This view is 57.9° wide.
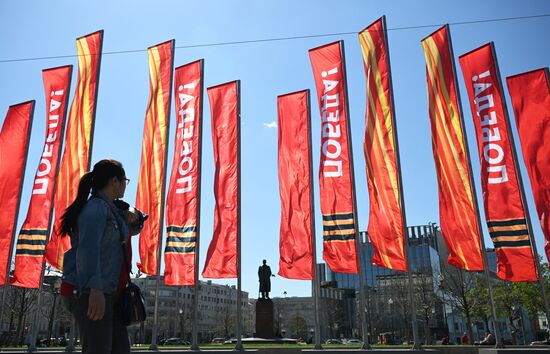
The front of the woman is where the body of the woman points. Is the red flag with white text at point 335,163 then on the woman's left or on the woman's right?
on the woman's left

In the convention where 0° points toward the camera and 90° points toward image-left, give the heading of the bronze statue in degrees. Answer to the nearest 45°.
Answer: approximately 0°

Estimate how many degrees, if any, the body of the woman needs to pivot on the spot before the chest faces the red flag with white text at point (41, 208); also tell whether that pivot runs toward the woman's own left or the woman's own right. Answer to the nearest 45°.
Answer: approximately 90° to the woman's own left

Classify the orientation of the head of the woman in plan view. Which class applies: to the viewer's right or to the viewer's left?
to the viewer's right

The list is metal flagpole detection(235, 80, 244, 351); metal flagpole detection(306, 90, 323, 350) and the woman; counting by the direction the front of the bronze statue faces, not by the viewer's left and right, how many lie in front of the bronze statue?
3

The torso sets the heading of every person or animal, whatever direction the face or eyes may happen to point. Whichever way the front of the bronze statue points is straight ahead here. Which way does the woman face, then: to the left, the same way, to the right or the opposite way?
to the left

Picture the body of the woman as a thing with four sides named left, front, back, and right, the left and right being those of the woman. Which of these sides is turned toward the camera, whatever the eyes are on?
right

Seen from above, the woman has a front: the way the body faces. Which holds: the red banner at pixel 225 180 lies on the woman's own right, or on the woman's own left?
on the woman's own left

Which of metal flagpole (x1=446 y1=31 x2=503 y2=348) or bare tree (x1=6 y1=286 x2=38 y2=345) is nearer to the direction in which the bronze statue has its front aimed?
the metal flagpole

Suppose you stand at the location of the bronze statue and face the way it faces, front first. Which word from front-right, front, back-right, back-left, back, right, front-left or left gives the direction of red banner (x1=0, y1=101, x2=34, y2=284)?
front-right

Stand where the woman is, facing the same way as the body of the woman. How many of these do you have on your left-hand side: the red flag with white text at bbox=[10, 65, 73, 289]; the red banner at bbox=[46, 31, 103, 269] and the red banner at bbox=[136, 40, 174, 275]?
3

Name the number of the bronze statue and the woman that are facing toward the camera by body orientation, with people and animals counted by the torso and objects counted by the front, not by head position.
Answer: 1
